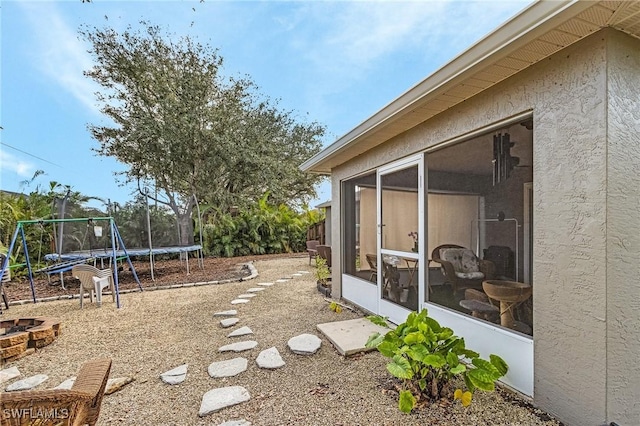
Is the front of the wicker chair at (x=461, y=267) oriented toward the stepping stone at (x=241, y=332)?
no

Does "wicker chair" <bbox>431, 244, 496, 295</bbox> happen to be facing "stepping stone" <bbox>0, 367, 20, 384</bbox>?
no

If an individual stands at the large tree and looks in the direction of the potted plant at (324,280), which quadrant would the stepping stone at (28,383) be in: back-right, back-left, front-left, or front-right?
front-right

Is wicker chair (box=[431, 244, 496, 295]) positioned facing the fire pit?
no

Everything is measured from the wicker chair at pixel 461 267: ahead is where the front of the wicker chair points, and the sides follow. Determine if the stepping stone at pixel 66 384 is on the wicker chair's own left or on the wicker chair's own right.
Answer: on the wicker chair's own right

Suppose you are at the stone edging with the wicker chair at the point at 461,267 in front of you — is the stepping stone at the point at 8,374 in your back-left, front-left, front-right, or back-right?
front-right

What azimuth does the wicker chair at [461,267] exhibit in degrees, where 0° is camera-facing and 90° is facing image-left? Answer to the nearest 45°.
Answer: approximately 315°

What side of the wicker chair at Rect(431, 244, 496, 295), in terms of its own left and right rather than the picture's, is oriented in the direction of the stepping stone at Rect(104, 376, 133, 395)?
right

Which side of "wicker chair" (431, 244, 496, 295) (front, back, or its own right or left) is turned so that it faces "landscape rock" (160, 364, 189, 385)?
right

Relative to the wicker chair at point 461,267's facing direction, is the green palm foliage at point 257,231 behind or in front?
behind
